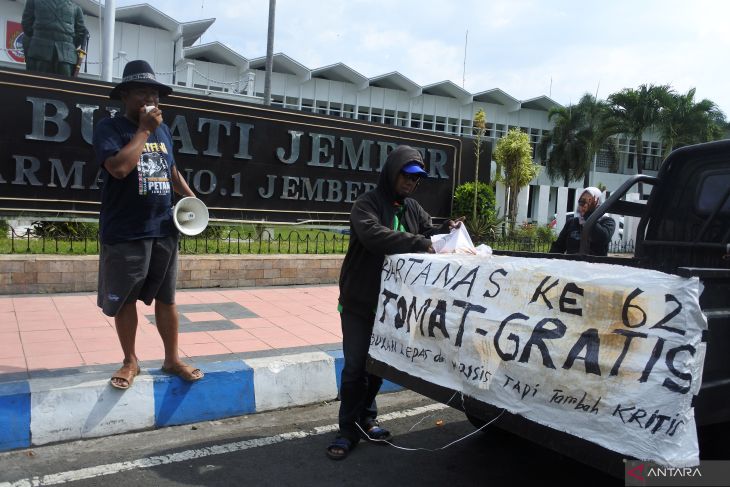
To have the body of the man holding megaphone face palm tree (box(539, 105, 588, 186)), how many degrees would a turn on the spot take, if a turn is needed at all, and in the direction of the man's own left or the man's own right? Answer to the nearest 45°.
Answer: approximately 90° to the man's own left

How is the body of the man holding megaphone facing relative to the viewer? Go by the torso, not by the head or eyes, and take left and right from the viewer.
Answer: facing the viewer and to the right of the viewer

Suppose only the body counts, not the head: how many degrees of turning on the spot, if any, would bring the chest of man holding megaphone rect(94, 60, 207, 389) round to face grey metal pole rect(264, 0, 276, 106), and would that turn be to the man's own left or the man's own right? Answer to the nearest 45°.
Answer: approximately 135° to the man's own left

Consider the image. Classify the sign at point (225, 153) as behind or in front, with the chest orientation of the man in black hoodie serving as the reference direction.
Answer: behind

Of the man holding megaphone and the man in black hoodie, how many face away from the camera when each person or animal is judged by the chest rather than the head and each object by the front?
0

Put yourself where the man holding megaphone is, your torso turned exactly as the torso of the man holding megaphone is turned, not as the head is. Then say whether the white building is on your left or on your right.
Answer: on your left

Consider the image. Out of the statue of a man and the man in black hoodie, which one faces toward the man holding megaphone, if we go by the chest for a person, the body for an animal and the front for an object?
the statue of a man

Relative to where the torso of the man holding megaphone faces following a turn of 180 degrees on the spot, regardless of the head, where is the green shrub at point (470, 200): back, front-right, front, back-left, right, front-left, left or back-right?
right

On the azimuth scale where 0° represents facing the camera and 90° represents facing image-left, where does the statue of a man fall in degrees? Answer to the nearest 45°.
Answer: approximately 0°
